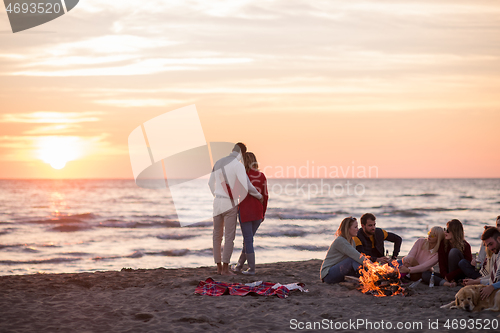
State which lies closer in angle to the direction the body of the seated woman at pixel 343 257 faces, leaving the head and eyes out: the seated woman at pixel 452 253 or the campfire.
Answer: the seated woman

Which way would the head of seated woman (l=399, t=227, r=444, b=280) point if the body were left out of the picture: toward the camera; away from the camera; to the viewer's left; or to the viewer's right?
to the viewer's left

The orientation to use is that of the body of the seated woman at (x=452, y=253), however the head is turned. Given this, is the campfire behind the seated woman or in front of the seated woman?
in front

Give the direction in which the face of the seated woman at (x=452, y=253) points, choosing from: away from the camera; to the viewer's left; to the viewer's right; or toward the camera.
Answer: to the viewer's left

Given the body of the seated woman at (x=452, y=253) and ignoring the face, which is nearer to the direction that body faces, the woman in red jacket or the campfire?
the campfire

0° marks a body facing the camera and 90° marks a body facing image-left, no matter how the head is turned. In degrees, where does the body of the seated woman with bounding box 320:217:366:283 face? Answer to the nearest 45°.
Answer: approximately 270°

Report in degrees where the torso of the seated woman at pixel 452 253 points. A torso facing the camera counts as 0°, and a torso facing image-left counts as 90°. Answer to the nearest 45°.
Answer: approximately 45°

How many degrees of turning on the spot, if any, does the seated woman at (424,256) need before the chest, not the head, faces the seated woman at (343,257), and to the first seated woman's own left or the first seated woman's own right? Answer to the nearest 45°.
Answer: approximately 45° to the first seated woman's own right
